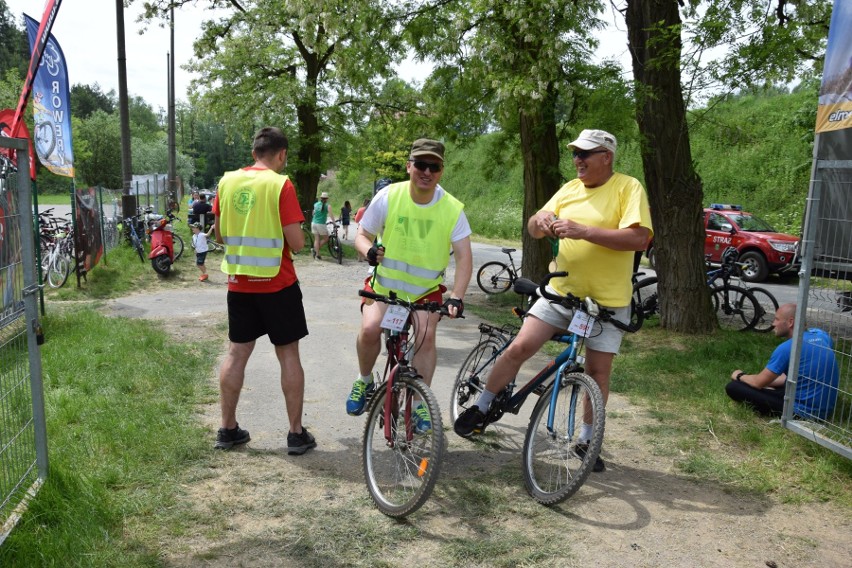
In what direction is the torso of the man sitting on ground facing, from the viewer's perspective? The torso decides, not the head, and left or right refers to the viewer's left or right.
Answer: facing to the left of the viewer

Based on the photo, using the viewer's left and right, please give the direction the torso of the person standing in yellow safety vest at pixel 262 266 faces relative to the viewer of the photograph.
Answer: facing away from the viewer and to the right of the viewer

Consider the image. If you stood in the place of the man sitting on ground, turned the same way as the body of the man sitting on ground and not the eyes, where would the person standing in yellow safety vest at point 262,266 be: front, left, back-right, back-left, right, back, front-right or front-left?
front-left

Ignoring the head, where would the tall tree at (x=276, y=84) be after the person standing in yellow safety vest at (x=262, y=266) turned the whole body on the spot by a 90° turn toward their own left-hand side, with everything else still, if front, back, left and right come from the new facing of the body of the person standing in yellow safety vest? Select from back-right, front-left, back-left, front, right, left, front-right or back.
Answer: front-right

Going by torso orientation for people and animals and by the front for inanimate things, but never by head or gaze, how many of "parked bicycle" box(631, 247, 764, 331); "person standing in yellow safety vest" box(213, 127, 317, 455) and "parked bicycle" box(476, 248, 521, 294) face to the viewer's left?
0

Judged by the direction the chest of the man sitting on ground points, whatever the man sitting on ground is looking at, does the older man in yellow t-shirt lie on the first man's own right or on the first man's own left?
on the first man's own left

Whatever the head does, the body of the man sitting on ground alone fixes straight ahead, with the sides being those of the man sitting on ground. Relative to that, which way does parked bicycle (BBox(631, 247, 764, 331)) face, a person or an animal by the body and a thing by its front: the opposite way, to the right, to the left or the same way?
the opposite way

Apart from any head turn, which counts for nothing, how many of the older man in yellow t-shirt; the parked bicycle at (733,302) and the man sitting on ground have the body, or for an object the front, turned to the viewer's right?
1

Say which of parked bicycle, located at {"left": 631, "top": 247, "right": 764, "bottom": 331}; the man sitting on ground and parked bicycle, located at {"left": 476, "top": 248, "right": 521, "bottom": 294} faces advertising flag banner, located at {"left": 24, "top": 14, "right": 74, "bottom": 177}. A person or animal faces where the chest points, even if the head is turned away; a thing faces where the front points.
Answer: the man sitting on ground

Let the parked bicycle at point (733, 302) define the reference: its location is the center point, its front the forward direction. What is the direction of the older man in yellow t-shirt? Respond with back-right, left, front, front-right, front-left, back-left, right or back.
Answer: right

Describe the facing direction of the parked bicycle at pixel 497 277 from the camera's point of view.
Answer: facing to the right of the viewer

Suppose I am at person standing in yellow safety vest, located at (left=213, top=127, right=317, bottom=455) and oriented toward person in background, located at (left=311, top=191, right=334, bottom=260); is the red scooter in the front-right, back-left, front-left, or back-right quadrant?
front-left

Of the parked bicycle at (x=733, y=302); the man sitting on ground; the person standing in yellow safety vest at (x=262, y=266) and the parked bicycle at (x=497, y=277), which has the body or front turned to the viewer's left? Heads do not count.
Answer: the man sitting on ground

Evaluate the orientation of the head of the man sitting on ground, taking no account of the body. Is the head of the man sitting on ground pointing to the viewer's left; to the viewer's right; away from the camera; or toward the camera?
to the viewer's left
